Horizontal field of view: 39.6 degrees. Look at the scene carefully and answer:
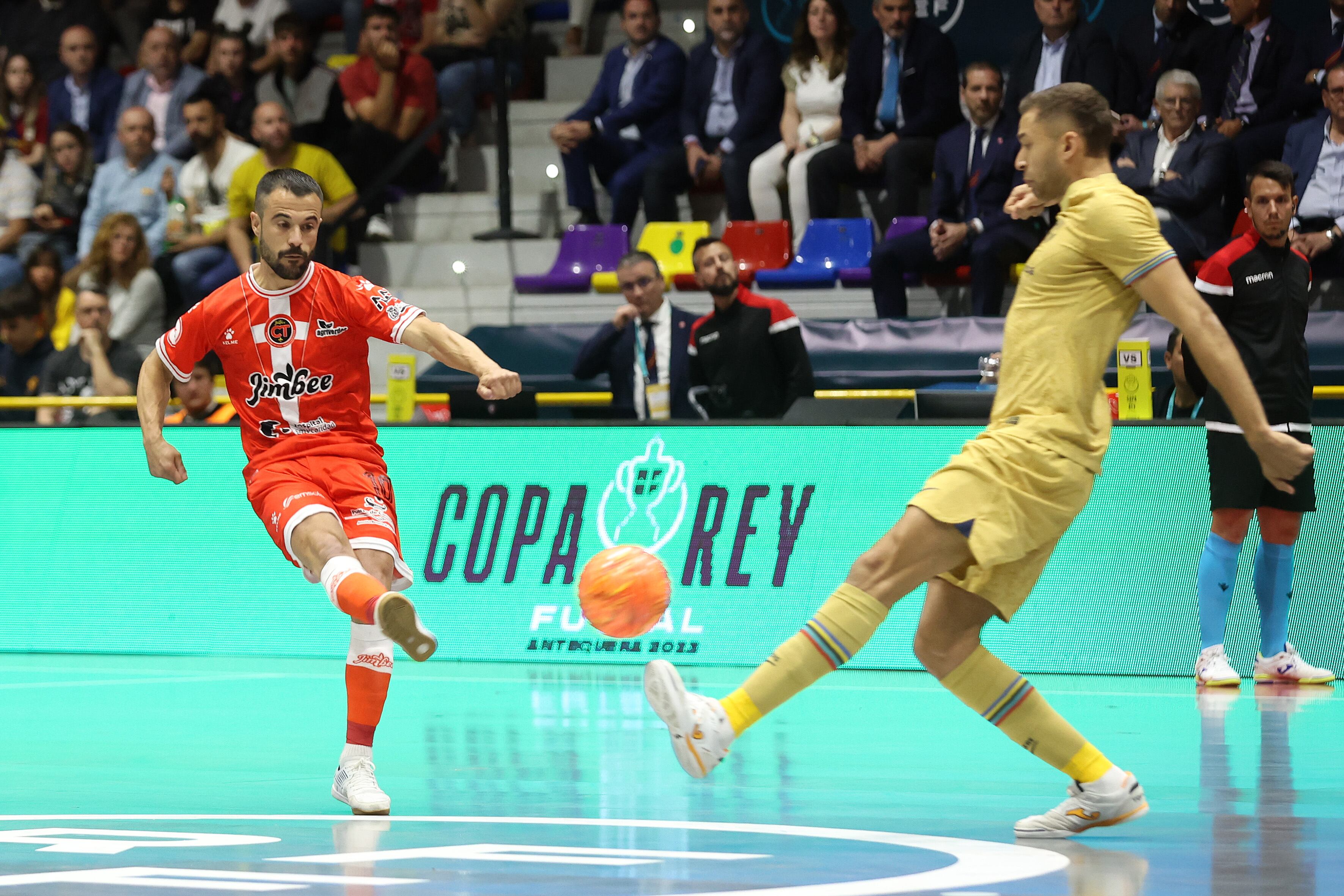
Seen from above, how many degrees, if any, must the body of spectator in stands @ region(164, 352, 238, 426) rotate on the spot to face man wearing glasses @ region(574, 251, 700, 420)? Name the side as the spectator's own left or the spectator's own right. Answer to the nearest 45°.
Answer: approximately 45° to the spectator's own left

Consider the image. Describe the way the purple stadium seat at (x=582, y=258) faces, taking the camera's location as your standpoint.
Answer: facing the viewer and to the left of the viewer

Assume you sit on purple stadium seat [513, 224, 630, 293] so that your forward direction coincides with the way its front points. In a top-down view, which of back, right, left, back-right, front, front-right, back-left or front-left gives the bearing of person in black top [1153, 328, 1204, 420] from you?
left

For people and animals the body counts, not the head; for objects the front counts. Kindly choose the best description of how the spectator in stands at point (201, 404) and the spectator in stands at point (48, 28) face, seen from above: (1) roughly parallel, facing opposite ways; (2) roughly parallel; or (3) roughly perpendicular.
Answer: roughly parallel

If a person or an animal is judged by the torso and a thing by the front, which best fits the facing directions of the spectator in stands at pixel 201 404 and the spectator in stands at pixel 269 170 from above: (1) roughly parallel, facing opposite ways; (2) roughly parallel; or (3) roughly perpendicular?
roughly parallel

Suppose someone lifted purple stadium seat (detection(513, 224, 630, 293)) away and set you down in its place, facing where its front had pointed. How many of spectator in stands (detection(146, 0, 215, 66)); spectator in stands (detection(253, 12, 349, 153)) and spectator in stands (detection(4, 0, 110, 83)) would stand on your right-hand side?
3

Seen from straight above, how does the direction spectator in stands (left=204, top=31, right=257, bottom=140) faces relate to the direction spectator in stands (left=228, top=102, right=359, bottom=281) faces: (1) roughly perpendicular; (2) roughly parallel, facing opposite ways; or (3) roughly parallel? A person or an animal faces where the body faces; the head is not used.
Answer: roughly parallel

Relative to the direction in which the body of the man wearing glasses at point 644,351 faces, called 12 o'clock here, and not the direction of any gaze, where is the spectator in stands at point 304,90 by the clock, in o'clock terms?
The spectator in stands is roughly at 5 o'clock from the man wearing glasses.

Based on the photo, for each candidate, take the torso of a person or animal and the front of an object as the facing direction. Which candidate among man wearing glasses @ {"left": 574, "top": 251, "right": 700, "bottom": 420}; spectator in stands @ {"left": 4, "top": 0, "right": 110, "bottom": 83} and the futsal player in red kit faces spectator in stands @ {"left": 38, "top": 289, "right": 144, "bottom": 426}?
spectator in stands @ {"left": 4, "top": 0, "right": 110, "bottom": 83}

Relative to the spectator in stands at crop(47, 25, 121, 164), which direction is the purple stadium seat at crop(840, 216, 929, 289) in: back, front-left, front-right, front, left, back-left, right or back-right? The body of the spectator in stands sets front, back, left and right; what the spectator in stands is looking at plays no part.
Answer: front-left

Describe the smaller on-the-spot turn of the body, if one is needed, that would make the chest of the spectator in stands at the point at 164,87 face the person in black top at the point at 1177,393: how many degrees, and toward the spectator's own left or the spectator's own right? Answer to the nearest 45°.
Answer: approximately 45° to the spectator's own left

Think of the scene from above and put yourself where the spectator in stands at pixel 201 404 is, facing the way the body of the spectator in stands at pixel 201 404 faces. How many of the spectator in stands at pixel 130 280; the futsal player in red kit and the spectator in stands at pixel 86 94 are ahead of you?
1

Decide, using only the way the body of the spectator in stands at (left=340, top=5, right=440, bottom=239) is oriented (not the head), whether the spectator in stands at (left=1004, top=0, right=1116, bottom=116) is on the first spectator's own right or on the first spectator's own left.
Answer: on the first spectator's own left

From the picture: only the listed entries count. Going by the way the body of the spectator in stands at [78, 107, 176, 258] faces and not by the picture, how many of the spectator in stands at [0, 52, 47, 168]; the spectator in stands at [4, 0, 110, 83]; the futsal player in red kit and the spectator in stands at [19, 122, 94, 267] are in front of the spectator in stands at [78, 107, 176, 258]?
1

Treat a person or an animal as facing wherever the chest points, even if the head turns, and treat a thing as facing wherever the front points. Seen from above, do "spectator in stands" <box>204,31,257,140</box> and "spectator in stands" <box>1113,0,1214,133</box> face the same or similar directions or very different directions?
same or similar directions

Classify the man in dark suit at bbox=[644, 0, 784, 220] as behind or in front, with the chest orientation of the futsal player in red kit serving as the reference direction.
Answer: behind

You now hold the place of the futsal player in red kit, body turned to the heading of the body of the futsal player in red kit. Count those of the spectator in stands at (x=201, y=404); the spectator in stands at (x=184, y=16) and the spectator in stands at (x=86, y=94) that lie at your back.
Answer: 3
